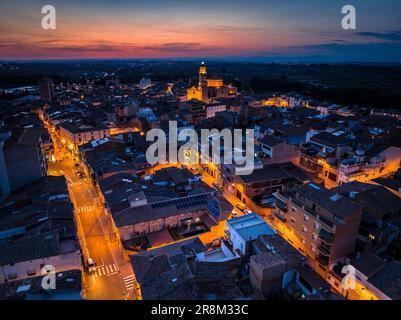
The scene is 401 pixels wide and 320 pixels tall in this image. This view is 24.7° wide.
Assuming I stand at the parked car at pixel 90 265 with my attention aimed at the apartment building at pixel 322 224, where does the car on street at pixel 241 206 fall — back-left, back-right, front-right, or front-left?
front-left

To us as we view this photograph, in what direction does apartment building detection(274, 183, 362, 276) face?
facing the viewer and to the left of the viewer

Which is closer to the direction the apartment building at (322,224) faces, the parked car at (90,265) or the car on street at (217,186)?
the parked car

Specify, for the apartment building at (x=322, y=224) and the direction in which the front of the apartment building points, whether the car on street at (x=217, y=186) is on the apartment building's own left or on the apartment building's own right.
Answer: on the apartment building's own right

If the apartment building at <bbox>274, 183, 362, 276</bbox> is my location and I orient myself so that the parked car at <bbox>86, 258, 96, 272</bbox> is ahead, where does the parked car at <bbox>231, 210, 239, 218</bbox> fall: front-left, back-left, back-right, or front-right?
front-right

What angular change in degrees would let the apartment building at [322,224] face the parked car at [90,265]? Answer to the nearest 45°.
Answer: approximately 45° to its right

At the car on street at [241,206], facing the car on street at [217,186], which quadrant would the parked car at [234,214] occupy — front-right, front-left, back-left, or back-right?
back-left

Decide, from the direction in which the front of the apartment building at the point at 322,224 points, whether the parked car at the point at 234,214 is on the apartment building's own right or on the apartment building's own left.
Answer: on the apartment building's own right

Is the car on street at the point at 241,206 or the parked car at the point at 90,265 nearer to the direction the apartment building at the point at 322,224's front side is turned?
the parked car

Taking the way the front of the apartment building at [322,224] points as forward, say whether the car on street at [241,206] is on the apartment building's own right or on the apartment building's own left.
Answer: on the apartment building's own right
